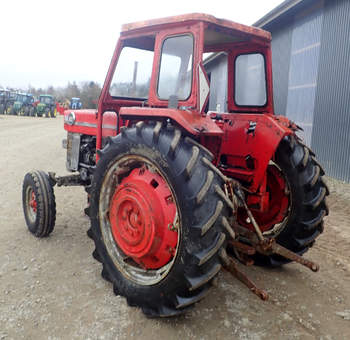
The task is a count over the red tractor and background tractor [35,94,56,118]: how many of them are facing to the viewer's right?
0

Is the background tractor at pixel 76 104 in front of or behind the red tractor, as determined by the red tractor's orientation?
in front

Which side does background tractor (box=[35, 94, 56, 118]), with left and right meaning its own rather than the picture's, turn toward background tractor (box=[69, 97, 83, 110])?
back

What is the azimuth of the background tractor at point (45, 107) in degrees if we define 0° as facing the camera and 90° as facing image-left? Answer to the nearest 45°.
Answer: approximately 45°

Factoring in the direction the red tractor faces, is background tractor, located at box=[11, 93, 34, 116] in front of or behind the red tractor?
in front

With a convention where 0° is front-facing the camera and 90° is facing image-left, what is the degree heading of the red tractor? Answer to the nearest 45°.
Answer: approximately 135°

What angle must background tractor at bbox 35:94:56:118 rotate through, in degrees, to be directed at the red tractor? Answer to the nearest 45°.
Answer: approximately 45° to its left
